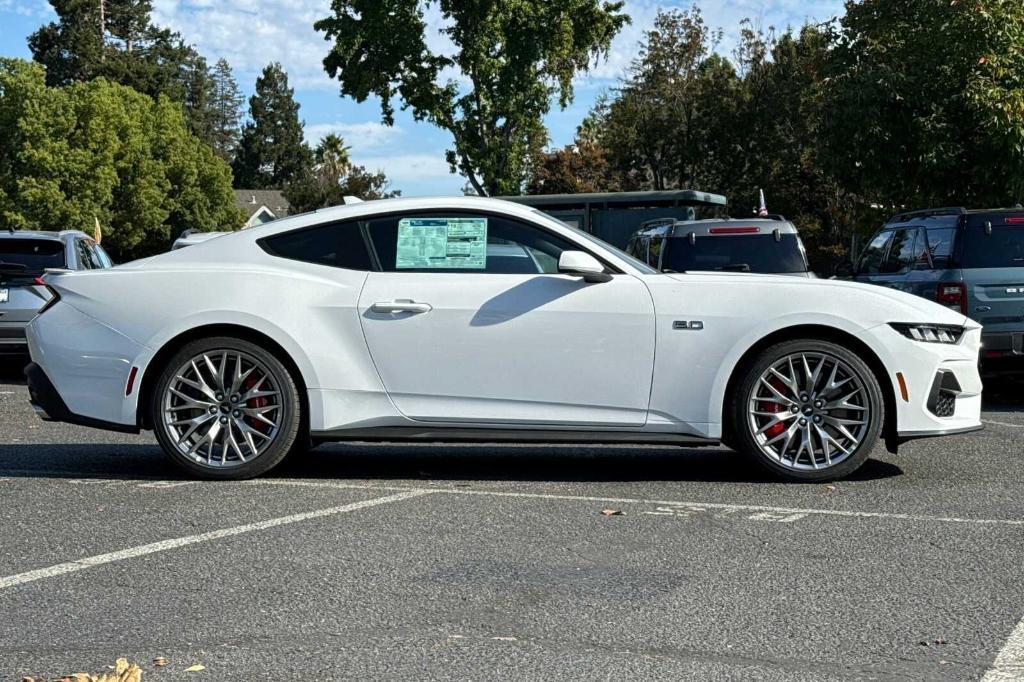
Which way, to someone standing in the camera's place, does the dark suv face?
facing away from the viewer and to the left of the viewer

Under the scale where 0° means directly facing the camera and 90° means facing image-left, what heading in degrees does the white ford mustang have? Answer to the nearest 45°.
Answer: approximately 270°

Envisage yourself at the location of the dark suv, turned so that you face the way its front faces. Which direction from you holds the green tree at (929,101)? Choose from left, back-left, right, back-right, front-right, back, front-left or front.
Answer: front-right

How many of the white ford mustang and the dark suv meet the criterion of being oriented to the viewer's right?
1

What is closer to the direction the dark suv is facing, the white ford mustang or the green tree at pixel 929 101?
the green tree

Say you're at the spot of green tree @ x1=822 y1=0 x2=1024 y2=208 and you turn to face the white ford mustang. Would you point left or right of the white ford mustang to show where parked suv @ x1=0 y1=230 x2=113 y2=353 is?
right

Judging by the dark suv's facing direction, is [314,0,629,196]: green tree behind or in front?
in front

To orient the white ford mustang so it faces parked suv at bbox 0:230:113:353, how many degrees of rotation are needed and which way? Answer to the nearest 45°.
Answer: approximately 135° to its left

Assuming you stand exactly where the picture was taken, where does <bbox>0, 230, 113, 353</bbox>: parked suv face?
facing away from the viewer and to the right of the viewer

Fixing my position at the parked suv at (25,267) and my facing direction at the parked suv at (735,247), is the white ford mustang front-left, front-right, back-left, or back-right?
front-right

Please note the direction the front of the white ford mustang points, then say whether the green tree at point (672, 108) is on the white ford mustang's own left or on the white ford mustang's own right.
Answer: on the white ford mustang's own left

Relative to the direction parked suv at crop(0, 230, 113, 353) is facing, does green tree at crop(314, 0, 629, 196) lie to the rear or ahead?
ahead

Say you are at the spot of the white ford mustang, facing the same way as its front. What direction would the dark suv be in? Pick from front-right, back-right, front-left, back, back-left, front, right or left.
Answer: front-left
